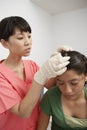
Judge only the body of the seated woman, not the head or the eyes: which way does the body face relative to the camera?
toward the camera
